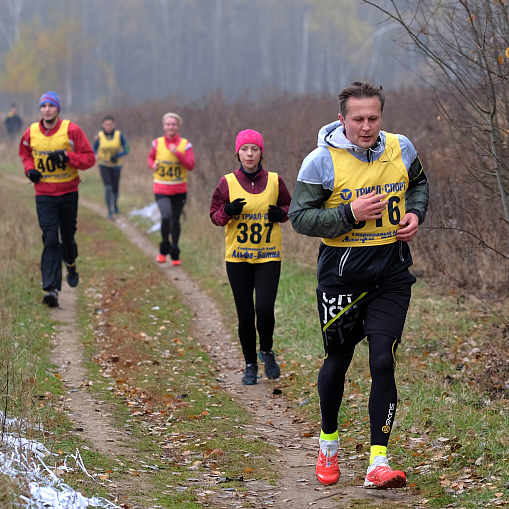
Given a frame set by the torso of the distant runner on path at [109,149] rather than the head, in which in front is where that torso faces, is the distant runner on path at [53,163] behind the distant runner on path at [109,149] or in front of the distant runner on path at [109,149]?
in front

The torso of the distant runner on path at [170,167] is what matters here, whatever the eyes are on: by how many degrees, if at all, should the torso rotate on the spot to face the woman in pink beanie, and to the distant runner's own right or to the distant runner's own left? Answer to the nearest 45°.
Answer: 0° — they already face them

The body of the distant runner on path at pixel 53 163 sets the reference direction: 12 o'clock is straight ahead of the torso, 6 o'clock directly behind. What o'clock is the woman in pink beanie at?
The woman in pink beanie is roughly at 11 o'clock from the distant runner on path.

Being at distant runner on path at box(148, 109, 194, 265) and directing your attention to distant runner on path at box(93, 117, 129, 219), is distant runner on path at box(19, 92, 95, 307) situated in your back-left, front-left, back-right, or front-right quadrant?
back-left

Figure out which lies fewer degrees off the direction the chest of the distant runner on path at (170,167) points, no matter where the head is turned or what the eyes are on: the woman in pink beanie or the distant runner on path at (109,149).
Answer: the woman in pink beanie

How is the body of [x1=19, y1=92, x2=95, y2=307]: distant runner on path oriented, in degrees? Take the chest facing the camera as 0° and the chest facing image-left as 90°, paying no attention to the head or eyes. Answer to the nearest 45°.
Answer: approximately 0°

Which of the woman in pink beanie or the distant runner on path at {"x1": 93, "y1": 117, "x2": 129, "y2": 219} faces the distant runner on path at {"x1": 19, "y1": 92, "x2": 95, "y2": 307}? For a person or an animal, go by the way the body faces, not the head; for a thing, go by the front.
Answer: the distant runner on path at {"x1": 93, "y1": 117, "x2": 129, "y2": 219}
